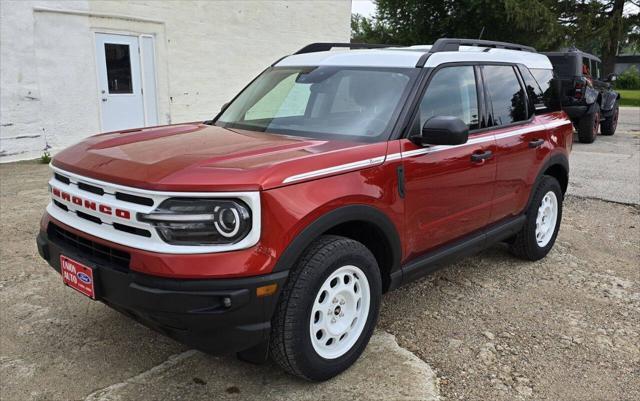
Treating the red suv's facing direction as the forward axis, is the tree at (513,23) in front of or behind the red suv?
behind

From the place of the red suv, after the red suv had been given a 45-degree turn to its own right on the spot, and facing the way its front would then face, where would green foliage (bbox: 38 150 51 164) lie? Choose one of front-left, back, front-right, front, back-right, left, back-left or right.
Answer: front-right

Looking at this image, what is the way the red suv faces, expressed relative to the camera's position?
facing the viewer and to the left of the viewer

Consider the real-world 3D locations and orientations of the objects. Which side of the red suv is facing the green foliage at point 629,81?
back

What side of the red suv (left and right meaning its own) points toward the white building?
right
